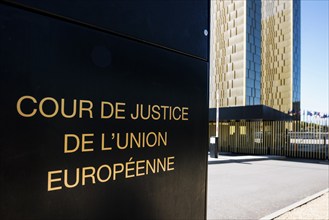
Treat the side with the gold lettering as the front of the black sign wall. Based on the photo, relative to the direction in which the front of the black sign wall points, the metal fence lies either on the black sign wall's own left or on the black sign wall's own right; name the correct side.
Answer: on the black sign wall's own left

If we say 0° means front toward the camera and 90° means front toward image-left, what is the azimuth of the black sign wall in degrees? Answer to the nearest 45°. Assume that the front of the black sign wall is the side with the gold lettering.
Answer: approximately 315°

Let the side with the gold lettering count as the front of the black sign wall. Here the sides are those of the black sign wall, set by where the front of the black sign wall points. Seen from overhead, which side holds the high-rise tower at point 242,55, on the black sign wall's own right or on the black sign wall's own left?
on the black sign wall's own left
